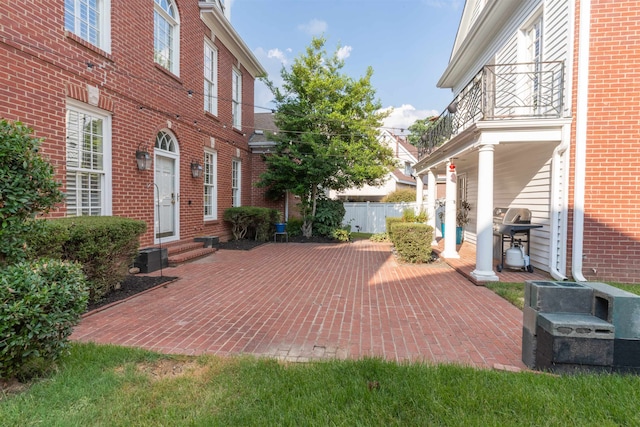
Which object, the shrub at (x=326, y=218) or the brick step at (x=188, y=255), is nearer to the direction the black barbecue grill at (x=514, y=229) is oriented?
the brick step

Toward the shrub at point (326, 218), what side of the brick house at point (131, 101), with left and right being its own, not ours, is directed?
left

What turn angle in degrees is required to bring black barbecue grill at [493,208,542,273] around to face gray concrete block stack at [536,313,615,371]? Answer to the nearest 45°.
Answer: approximately 45° to its left

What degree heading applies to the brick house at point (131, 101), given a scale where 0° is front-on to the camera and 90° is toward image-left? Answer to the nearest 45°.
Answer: approximately 315°

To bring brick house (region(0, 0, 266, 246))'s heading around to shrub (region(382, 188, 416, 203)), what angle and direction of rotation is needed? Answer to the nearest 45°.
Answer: approximately 90° to its left

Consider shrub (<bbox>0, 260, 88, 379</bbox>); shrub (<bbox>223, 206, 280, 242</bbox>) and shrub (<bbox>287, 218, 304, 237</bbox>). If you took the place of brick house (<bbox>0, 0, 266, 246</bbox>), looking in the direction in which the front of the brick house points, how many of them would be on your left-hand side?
2

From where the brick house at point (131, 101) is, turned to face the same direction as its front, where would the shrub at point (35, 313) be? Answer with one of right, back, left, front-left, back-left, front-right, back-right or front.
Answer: front-right

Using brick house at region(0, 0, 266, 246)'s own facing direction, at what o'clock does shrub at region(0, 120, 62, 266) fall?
The shrub is roughly at 2 o'clock from the brick house.

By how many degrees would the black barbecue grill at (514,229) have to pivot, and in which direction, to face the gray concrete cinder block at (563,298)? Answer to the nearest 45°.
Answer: approximately 45° to its left

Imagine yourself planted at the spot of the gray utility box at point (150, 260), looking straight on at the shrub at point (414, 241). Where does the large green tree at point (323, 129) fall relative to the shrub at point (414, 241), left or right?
left

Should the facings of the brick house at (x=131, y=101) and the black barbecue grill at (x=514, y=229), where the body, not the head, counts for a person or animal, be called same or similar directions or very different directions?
very different directions
